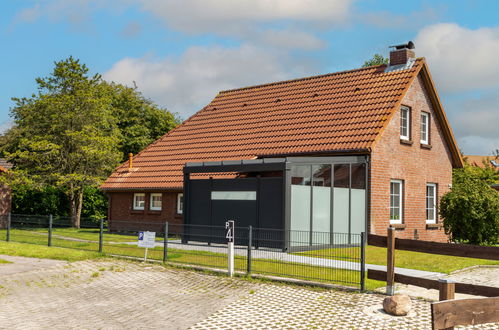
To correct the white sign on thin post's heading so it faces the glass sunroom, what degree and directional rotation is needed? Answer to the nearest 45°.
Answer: approximately 135° to its left

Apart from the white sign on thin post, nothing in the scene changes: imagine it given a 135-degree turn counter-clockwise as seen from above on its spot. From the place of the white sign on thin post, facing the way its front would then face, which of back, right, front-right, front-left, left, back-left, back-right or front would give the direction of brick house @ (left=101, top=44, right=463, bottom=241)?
front

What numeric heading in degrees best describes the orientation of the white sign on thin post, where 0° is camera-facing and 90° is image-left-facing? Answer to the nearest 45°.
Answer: approximately 0°

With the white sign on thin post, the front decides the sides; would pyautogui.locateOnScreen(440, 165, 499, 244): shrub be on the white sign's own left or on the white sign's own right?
on the white sign's own left

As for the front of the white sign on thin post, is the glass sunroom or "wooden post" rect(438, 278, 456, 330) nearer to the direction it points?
the wooden post

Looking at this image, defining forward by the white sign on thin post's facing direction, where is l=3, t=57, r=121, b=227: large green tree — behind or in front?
behind
